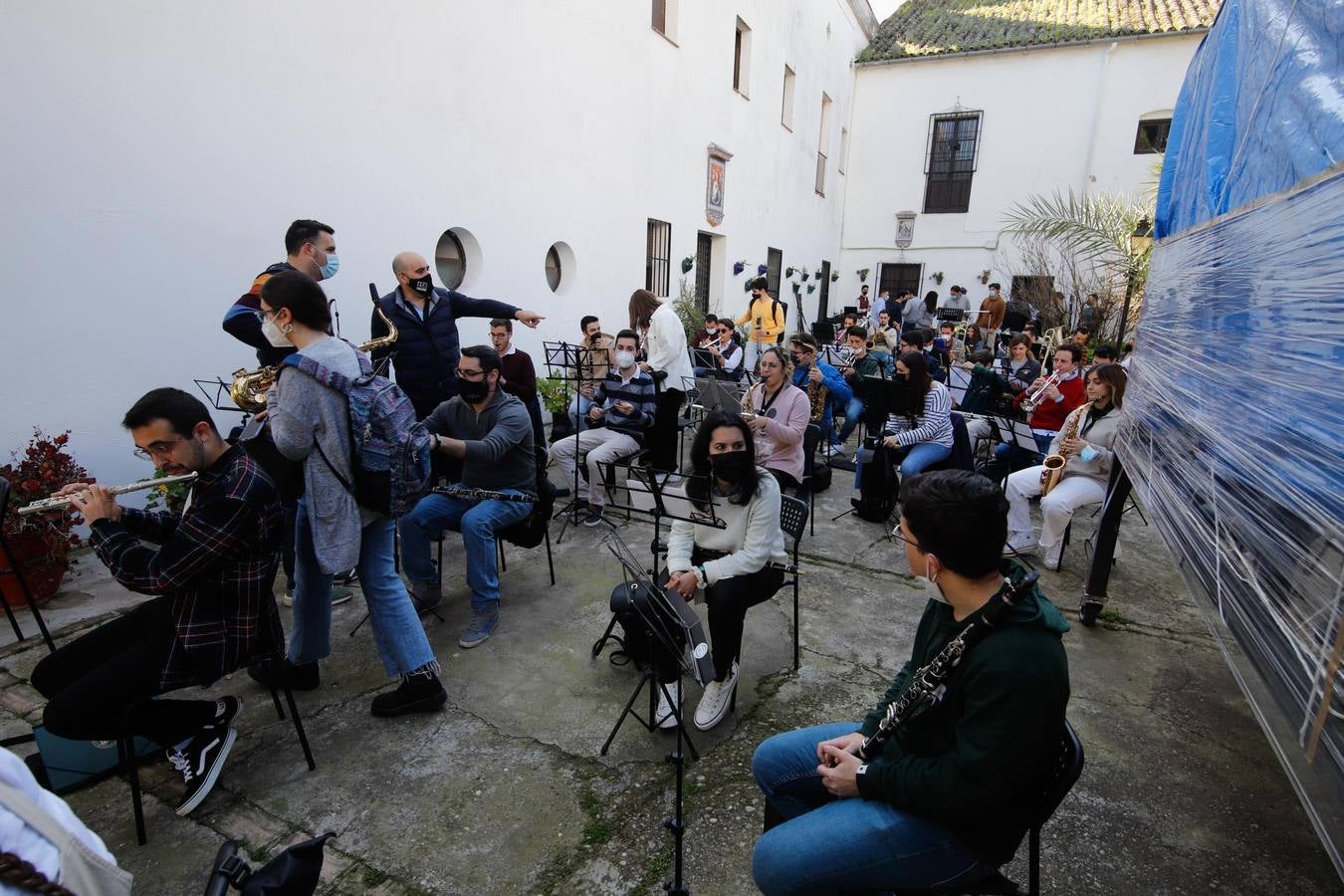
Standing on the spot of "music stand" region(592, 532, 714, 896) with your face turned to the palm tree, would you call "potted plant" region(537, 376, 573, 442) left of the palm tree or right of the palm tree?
left

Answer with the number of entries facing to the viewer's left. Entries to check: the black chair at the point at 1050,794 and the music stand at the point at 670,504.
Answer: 1

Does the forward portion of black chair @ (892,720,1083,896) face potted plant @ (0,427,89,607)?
yes

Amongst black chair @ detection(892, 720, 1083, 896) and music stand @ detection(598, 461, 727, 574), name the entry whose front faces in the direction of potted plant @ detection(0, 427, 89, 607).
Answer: the black chair

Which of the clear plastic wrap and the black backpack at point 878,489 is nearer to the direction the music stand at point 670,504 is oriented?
the black backpack

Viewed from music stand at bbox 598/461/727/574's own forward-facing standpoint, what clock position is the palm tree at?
The palm tree is roughly at 12 o'clock from the music stand.

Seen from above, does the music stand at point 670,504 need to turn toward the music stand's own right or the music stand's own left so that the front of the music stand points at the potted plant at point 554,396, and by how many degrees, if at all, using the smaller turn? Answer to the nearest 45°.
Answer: approximately 45° to the music stand's own left

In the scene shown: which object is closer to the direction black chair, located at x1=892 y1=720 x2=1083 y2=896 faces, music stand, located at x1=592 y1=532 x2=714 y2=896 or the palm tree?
the music stand

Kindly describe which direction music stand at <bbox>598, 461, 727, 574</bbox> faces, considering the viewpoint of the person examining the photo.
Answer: facing away from the viewer and to the right of the viewer

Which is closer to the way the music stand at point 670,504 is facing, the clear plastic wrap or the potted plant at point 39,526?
the clear plastic wrap

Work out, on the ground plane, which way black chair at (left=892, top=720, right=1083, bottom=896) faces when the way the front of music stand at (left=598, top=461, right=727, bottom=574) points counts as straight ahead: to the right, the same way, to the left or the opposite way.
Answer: to the left

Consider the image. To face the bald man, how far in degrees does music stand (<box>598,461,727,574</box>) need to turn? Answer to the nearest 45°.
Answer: approximately 90° to its left

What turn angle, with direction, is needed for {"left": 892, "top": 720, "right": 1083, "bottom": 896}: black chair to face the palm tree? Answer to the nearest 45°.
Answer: approximately 90° to its right

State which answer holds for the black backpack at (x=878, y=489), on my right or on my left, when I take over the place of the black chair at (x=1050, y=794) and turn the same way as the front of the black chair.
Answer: on my right

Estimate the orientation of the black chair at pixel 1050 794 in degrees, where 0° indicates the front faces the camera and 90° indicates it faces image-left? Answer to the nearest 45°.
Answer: approximately 90°
